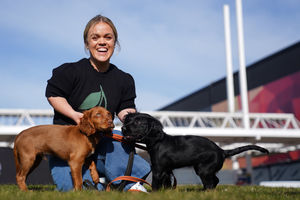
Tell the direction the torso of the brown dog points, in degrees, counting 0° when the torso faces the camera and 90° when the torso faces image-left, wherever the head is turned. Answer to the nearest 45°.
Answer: approximately 270°

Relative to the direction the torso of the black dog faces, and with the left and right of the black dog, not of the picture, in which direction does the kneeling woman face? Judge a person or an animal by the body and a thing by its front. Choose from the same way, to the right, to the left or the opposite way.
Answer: to the left

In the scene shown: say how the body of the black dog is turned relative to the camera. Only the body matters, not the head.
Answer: to the viewer's left

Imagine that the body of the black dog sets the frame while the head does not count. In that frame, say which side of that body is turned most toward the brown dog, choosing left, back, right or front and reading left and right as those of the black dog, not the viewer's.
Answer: front

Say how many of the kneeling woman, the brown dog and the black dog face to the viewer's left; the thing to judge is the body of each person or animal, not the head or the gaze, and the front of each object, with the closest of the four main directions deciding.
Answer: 1

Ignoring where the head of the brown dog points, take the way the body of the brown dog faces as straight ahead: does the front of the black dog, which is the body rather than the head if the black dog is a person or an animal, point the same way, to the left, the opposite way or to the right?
the opposite way

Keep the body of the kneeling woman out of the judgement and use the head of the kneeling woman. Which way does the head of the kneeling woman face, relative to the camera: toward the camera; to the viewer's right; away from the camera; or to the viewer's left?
toward the camera

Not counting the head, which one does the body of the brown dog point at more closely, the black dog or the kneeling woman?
the black dog

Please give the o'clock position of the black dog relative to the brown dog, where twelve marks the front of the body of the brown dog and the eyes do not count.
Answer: The black dog is roughly at 12 o'clock from the brown dog.

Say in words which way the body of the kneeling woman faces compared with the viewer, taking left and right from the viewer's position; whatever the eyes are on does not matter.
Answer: facing the viewer

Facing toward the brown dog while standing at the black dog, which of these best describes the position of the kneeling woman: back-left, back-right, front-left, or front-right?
front-right

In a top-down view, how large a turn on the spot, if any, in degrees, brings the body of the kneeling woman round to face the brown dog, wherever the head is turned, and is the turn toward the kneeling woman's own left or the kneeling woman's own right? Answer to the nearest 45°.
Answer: approximately 45° to the kneeling woman's own right

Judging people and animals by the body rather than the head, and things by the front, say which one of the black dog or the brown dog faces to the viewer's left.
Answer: the black dog

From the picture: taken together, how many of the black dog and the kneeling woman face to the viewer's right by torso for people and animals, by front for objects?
0

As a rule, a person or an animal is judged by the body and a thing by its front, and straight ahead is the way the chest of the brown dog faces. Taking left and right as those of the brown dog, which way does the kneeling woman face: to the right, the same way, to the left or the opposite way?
to the right
